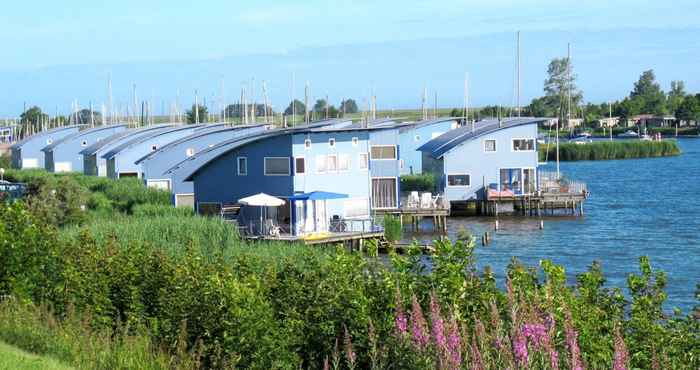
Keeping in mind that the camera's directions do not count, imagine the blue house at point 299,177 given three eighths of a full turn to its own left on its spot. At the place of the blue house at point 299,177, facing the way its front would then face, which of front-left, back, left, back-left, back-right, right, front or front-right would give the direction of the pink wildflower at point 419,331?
back

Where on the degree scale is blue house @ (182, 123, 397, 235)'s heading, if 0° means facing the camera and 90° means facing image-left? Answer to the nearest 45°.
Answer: approximately 315°
